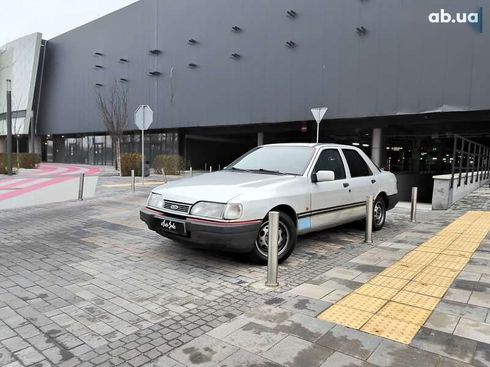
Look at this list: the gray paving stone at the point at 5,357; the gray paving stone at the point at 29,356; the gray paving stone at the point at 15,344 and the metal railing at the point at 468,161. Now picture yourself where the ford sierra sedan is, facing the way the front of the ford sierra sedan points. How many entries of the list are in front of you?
3

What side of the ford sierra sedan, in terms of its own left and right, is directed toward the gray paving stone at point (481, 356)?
left

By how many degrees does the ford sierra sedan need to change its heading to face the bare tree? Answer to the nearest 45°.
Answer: approximately 90° to its right

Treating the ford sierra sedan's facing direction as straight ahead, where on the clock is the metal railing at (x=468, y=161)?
The metal railing is roughly at 6 o'clock from the ford sierra sedan.

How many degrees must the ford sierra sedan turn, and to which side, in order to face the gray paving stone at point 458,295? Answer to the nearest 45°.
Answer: approximately 90° to its left

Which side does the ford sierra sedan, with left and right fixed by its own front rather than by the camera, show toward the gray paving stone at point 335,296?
left

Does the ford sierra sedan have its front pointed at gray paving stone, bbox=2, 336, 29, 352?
yes

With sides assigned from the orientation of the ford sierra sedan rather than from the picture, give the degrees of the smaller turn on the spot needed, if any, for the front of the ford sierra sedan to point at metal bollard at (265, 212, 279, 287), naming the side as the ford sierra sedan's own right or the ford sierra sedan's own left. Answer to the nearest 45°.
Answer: approximately 45° to the ford sierra sedan's own left

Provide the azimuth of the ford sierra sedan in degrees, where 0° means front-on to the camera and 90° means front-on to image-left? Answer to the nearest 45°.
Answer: approximately 45°

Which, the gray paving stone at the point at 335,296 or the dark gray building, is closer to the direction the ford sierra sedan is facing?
the gray paving stone

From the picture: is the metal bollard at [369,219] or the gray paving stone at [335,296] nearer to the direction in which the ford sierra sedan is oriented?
the gray paving stone
